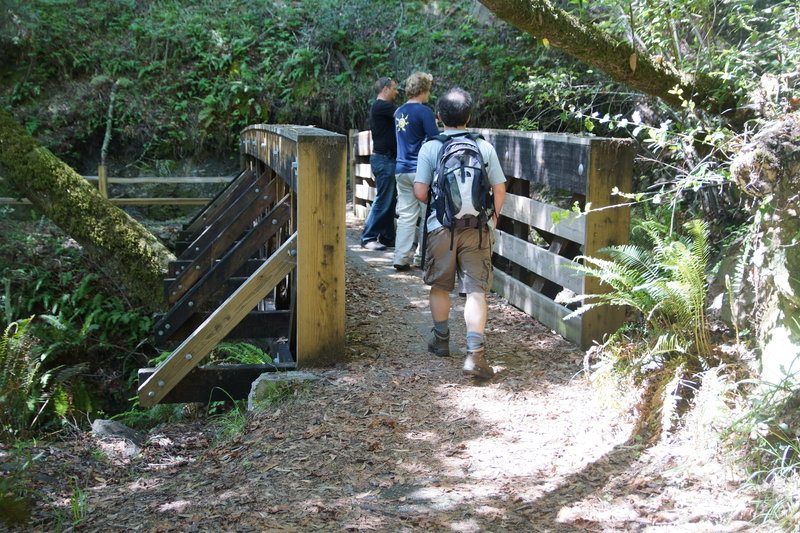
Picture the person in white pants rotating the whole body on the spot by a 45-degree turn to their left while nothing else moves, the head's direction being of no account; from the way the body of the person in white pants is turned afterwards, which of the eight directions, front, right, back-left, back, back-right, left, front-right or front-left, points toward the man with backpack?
back

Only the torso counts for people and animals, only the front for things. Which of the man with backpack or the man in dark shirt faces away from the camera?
the man with backpack

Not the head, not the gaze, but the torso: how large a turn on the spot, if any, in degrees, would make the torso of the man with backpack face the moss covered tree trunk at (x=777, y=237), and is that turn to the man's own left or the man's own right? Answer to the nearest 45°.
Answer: approximately 135° to the man's own right

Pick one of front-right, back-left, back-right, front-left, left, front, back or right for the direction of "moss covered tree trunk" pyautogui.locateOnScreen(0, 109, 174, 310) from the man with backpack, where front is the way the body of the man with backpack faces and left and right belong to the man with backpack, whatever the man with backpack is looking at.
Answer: front-left

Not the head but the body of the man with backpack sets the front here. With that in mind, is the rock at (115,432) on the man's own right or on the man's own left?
on the man's own left

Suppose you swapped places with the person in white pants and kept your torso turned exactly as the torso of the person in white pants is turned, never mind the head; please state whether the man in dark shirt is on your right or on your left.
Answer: on your left

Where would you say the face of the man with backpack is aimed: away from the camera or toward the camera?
away from the camera

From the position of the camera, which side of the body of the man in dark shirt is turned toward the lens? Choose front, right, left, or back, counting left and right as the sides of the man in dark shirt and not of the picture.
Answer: right

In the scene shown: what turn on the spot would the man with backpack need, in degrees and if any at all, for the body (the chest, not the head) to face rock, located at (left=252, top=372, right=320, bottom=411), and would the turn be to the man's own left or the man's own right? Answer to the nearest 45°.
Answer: approximately 90° to the man's own left

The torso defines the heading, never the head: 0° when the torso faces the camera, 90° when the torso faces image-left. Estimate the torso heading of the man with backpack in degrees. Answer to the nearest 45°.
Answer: approximately 180°

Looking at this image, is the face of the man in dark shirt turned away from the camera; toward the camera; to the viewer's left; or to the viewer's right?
to the viewer's right

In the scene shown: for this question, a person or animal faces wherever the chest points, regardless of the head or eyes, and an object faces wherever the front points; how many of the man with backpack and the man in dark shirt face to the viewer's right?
1

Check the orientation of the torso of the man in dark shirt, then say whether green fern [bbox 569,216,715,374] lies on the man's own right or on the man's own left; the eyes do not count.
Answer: on the man's own right

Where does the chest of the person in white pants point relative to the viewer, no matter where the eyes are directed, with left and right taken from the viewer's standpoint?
facing away from the viewer and to the right of the viewer

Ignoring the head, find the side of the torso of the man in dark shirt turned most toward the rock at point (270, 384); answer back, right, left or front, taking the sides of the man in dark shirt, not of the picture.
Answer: right
